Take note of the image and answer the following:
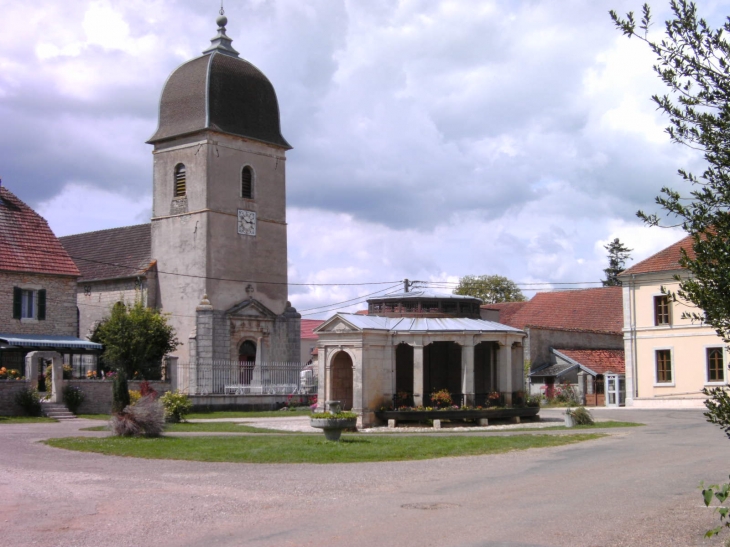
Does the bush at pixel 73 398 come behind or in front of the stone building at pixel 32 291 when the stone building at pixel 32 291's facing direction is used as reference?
in front

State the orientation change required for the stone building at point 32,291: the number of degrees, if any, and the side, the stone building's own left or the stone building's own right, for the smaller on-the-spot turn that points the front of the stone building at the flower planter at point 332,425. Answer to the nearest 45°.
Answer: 0° — it already faces it

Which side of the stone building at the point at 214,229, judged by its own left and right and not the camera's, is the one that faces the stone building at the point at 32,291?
right

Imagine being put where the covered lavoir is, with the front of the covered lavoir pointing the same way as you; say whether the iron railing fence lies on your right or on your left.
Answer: on your right

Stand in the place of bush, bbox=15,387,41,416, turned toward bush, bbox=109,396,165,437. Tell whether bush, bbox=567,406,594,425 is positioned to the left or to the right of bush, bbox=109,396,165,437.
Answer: left

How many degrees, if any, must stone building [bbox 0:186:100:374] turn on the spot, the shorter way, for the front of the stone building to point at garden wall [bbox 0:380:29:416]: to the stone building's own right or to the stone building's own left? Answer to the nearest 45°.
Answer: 0° — it already faces it

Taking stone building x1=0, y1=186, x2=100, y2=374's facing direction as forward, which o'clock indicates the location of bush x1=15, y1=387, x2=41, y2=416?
The bush is roughly at 12 o'clock from the stone building.

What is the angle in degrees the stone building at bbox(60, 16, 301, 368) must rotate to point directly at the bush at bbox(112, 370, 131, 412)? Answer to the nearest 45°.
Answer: approximately 45° to its right

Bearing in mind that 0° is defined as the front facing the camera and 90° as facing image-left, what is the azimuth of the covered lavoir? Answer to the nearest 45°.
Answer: approximately 45°

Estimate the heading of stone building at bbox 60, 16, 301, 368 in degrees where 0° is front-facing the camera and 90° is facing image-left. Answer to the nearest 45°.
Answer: approximately 315°

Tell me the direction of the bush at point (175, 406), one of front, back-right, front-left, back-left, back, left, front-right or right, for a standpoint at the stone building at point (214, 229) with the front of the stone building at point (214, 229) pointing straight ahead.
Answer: front-right

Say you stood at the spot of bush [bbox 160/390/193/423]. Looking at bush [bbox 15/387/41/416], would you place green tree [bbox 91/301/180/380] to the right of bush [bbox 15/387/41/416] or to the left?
right
